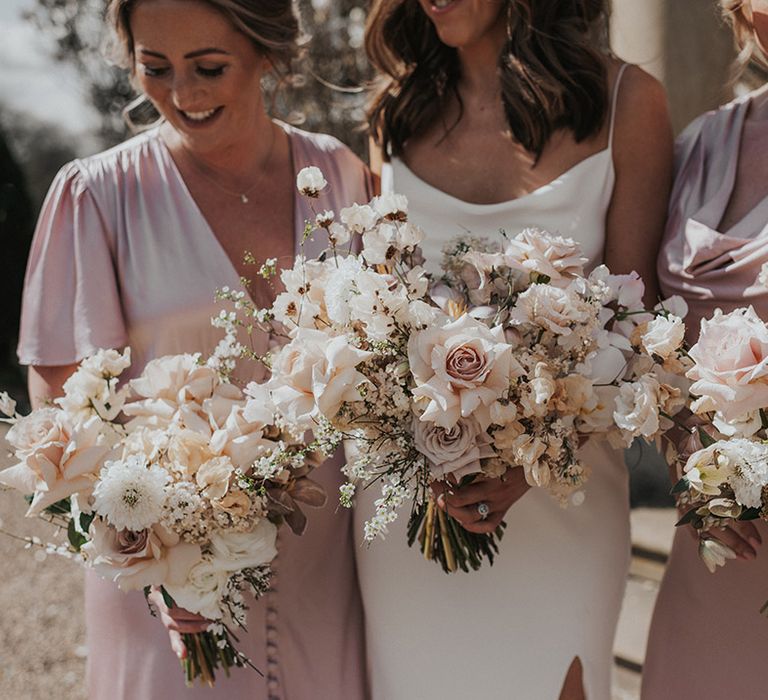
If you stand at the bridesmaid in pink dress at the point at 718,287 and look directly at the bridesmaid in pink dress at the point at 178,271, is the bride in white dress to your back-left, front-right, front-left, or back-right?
front-right

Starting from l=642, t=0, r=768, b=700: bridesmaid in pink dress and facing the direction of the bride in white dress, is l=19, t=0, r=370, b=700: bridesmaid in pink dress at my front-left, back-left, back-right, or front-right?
front-left

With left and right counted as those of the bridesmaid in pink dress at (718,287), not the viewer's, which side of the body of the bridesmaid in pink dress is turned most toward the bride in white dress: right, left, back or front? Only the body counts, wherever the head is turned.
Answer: right

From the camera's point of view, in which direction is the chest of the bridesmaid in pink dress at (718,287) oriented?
toward the camera

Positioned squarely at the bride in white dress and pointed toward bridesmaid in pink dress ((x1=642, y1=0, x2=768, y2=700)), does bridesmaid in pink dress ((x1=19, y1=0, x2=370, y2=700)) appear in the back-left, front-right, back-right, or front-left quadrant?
back-right
